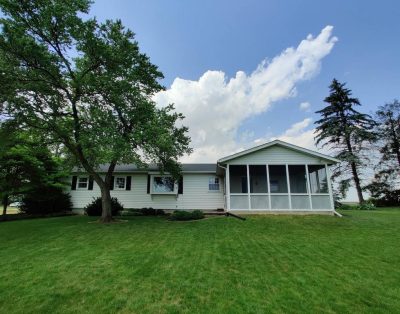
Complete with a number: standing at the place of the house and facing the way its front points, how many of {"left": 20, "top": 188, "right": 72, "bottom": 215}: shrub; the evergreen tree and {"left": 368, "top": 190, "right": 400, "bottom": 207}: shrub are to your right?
1

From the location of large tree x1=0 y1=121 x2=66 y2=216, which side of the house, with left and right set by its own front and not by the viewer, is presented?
right

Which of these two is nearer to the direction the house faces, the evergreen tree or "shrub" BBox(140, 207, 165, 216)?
the shrub

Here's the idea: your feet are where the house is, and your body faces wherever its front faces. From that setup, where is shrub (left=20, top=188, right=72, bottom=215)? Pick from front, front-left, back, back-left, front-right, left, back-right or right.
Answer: right

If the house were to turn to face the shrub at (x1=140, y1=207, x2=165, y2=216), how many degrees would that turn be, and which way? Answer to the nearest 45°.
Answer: approximately 90° to its right

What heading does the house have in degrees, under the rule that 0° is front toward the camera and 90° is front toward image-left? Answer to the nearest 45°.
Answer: approximately 0°

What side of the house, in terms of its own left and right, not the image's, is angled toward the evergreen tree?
left

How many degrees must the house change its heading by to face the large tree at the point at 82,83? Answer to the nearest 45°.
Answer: approximately 45° to its right

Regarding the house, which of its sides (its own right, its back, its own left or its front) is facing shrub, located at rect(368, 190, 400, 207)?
left
